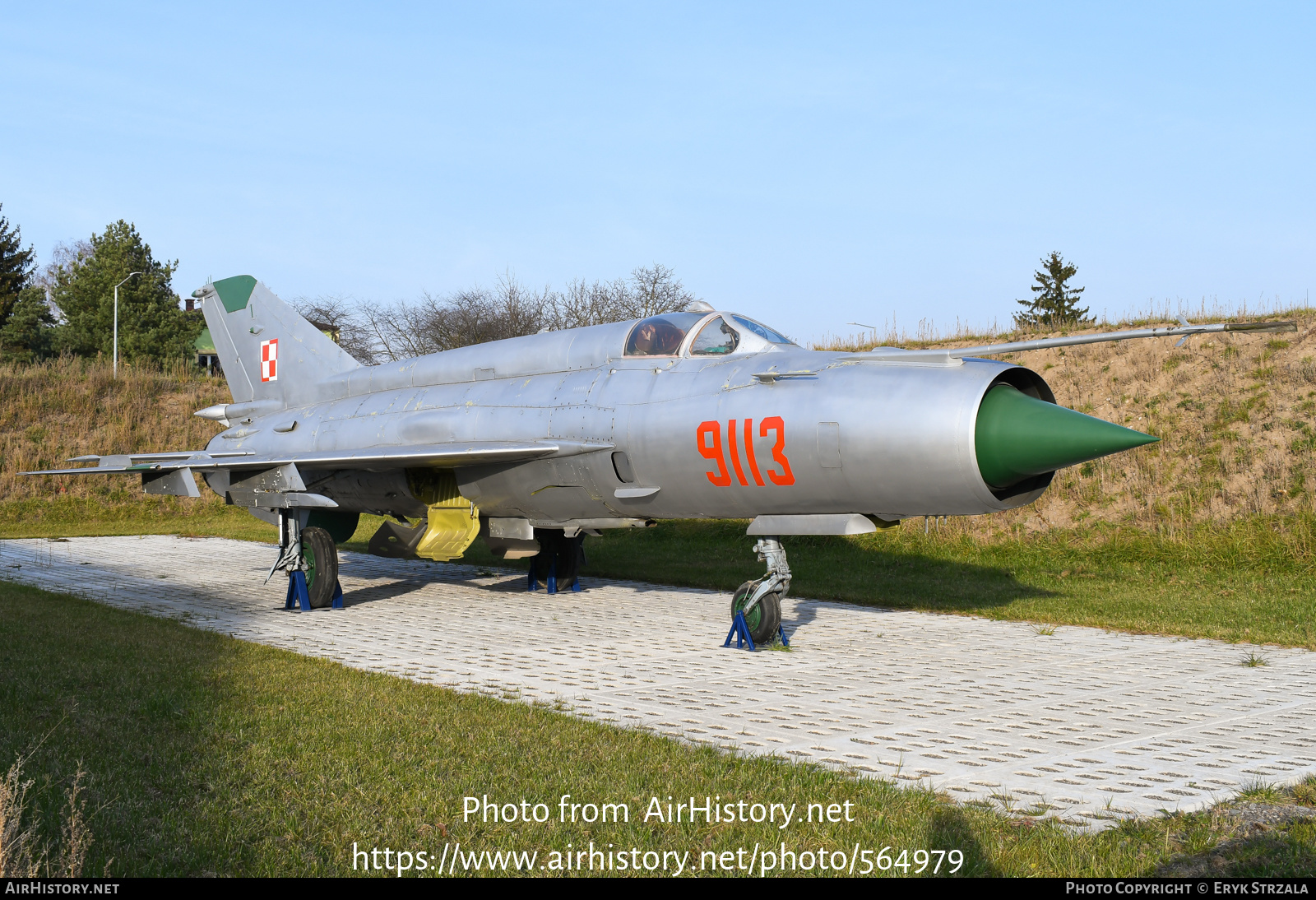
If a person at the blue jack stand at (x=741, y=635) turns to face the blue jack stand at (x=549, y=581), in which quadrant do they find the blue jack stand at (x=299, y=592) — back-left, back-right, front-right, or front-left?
front-left

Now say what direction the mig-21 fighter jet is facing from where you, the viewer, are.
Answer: facing the viewer and to the right of the viewer
